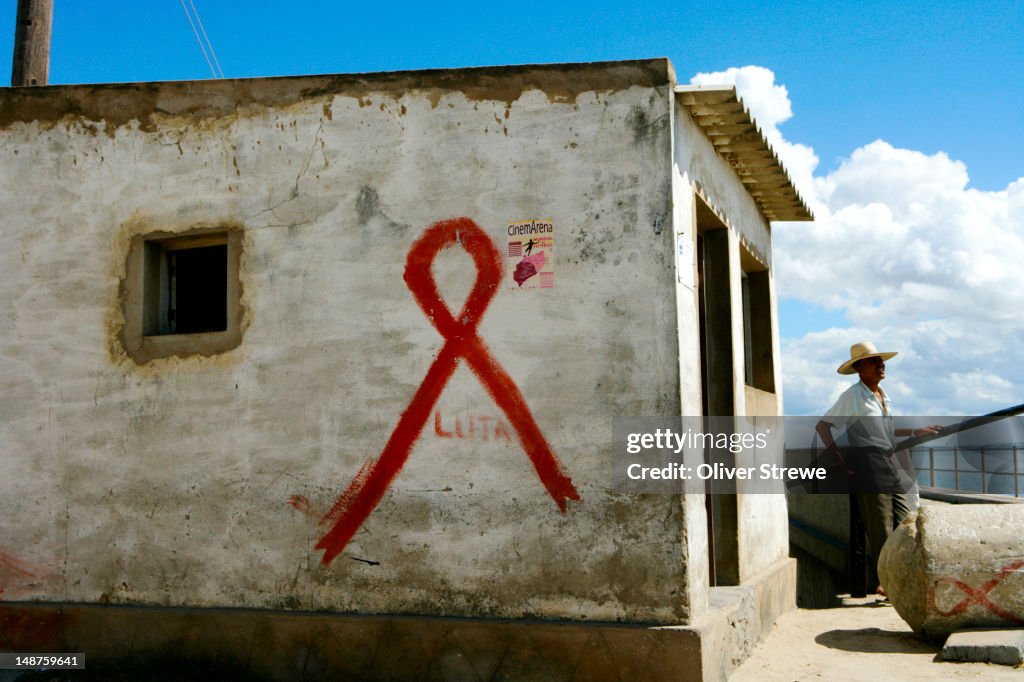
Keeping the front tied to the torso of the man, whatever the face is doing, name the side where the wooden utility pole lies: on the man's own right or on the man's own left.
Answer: on the man's own right

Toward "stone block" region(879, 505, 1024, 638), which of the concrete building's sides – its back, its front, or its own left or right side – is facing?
front

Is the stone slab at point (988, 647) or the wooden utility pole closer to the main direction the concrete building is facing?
the stone slab

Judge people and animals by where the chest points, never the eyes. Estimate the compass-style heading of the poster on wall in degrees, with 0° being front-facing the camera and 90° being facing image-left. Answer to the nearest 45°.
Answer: approximately 0°

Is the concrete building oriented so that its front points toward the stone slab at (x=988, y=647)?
yes

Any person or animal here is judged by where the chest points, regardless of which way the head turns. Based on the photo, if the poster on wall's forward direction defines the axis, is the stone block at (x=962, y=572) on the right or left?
on its left

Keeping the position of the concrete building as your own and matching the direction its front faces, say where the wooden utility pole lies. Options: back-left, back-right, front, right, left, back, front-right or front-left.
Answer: back-left

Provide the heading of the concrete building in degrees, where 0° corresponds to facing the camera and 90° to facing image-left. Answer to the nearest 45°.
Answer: approximately 270°

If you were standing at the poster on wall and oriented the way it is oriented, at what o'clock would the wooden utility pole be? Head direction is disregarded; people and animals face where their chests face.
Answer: The wooden utility pole is roughly at 4 o'clock from the poster on wall.
